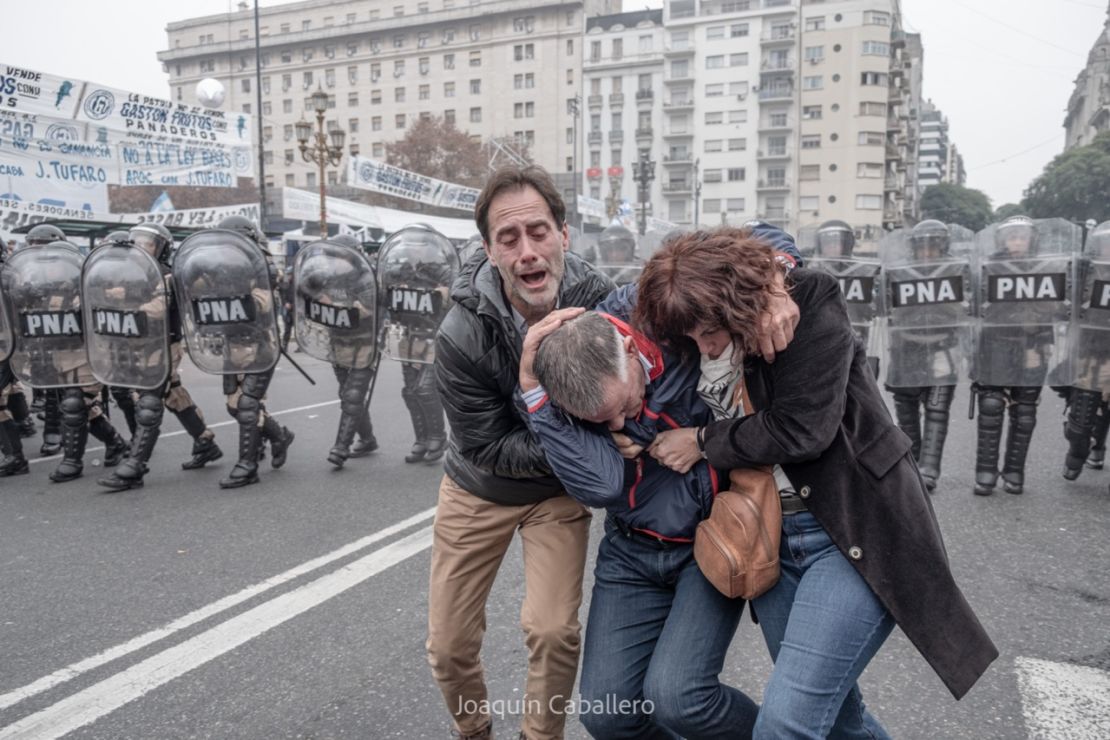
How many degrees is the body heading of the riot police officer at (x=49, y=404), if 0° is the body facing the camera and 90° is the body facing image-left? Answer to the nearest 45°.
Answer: approximately 45°

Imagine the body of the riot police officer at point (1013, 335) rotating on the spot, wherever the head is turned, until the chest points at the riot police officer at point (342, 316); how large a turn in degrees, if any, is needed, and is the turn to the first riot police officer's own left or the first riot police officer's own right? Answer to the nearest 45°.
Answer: approximately 90° to the first riot police officer's own right

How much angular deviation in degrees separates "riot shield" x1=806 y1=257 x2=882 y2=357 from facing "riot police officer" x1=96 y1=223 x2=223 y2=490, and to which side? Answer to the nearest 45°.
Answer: approximately 90° to its right

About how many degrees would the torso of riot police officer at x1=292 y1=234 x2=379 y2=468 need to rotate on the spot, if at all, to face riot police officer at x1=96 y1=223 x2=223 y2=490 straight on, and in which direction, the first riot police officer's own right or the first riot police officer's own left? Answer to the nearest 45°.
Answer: approximately 45° to the first riot police officer's own right

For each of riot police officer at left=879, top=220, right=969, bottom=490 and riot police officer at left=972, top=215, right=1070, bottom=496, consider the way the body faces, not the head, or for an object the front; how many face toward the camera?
2

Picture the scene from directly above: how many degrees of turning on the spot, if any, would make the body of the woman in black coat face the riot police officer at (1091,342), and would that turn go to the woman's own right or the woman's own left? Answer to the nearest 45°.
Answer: approximately 135° to the woman's own right

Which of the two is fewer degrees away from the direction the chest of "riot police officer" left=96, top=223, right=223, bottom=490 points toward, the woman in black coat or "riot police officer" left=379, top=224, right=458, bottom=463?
the woman in black coat

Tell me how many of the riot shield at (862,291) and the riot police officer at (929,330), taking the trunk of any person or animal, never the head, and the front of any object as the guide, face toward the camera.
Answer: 2

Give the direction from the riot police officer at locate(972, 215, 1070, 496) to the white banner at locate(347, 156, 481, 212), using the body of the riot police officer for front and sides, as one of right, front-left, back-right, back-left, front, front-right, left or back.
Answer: back-right

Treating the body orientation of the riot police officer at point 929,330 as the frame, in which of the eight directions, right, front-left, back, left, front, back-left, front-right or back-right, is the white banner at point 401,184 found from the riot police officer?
back-right

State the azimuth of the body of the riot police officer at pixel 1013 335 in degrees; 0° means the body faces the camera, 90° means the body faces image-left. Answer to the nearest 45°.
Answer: approximately 0°
